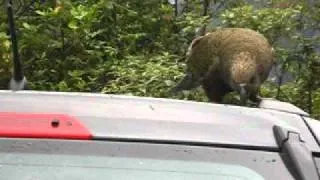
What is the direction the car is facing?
away from the camera
